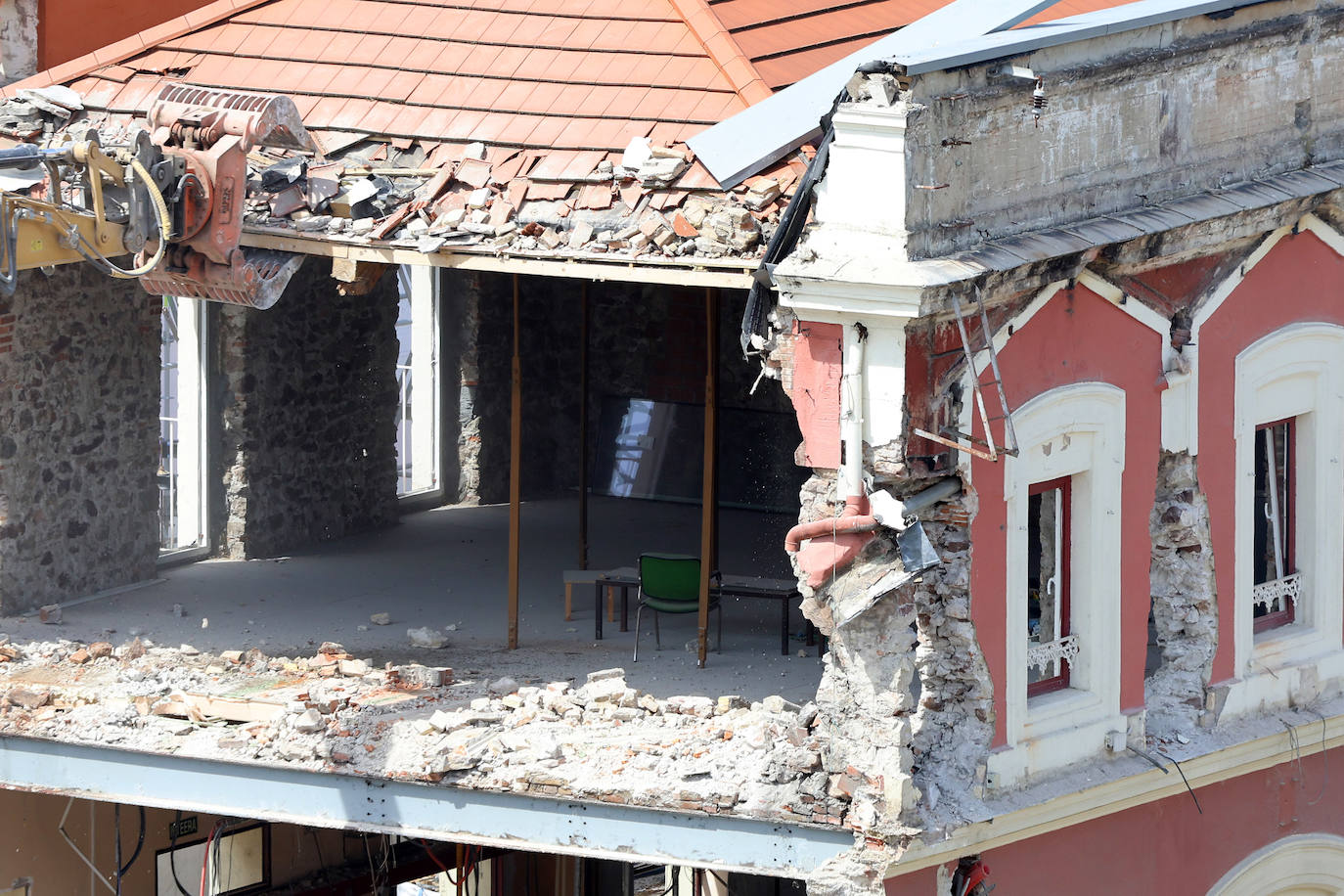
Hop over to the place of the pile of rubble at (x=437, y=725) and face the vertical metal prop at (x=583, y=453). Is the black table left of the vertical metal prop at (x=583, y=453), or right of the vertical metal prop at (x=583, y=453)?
right

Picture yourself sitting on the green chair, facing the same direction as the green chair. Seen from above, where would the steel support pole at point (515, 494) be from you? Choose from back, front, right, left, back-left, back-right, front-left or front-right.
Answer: back-left

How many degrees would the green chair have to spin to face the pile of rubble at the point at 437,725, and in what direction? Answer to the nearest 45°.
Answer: approximately 180°

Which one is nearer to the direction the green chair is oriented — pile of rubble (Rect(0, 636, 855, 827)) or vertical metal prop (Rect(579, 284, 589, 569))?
the vertical metal prop

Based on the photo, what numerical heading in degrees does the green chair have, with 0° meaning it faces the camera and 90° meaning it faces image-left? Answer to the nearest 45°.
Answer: approximately 225°

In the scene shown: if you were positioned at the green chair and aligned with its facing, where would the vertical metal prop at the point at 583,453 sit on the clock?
The vertical metal prop is roughly at 10 o'clock from the green chair.

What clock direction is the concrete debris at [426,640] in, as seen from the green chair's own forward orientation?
The concrete debris is roughly at 8 o'clock from the green chair.
